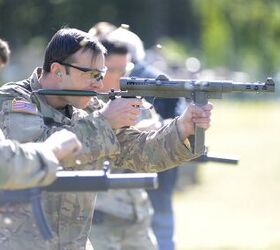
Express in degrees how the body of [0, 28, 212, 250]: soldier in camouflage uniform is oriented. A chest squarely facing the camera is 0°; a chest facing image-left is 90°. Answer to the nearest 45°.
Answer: approximately 270°

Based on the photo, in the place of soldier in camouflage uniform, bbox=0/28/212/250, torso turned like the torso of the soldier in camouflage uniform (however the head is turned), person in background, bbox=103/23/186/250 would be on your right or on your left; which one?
on your left

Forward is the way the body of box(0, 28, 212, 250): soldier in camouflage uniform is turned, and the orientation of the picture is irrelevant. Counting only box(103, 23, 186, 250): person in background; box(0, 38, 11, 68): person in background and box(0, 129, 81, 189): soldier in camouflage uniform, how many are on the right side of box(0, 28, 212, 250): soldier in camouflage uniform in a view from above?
1

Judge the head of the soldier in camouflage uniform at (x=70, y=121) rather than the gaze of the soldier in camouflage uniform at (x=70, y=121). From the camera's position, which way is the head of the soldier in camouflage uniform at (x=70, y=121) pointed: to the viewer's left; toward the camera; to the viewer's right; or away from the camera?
to the viewer's right

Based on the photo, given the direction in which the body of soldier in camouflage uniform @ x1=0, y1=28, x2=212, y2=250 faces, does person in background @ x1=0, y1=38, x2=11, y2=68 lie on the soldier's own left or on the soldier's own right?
on the soldier's own left

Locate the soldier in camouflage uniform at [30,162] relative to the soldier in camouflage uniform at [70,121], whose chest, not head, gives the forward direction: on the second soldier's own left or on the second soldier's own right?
on the second soldier's own right
